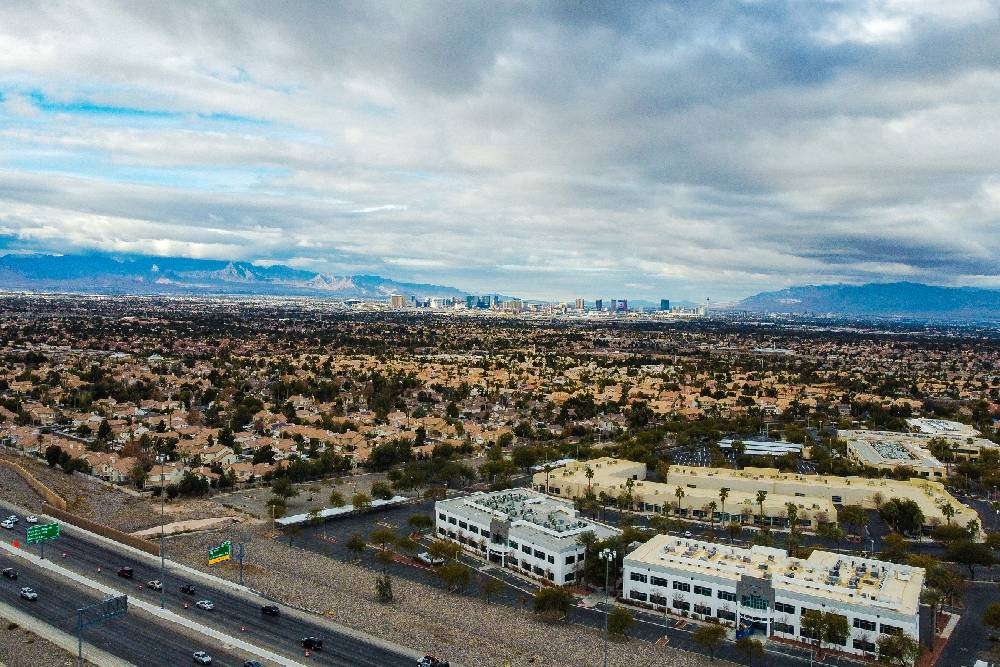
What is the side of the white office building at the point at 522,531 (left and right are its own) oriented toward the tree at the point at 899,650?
left

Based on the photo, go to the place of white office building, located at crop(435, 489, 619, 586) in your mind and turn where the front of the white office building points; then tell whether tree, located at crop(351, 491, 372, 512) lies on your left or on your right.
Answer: on your right

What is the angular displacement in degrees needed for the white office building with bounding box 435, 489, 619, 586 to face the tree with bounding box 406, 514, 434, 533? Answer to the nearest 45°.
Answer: approximately 90° to its right

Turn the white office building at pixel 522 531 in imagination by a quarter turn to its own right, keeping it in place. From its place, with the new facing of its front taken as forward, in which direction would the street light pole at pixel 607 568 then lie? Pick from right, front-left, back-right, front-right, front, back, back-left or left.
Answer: back

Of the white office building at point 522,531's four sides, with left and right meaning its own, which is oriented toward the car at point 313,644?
front

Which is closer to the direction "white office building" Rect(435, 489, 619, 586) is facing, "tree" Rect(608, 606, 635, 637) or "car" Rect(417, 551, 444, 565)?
the car

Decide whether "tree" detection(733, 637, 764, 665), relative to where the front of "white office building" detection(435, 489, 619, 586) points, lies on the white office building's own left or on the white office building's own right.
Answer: on the white office building's own left

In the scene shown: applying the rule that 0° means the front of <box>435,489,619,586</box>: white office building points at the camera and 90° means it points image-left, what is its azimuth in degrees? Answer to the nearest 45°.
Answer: approximately 45°

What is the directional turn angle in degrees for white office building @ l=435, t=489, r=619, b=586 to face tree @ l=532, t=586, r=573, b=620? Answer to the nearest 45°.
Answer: approximately 45° to its left

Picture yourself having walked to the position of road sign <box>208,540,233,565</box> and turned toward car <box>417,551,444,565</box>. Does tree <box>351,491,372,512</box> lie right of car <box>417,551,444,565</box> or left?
left

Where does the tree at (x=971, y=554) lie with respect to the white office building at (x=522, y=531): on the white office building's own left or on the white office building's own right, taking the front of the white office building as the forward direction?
on the white office building's own left

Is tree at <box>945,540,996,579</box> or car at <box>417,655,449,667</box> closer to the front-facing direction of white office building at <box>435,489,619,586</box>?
the car

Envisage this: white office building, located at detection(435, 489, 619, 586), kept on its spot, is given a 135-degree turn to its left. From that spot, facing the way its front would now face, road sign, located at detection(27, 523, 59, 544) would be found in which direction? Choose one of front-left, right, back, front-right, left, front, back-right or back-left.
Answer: back
